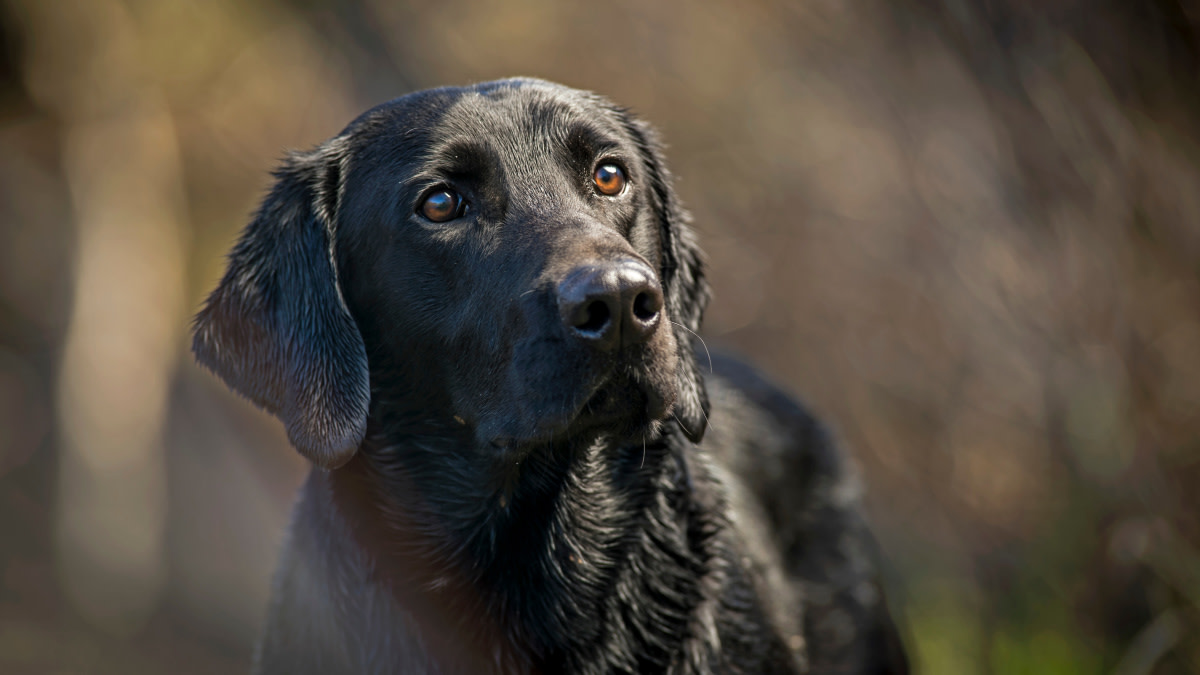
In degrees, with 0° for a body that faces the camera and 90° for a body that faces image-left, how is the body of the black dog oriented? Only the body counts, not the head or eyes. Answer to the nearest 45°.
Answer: approximately 45°
